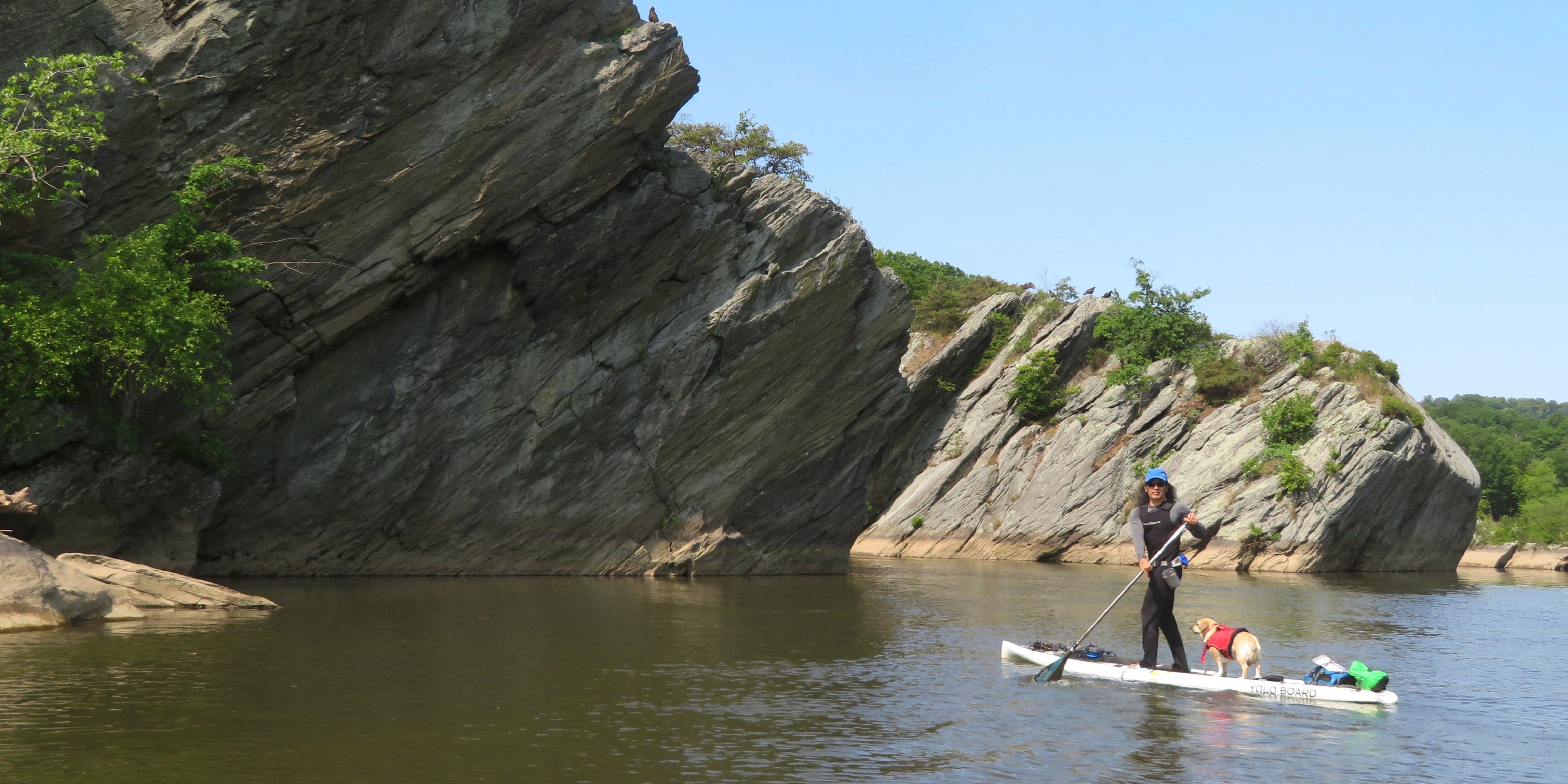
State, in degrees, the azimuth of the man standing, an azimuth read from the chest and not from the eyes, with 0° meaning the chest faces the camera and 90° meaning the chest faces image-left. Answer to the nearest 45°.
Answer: approximately 0°

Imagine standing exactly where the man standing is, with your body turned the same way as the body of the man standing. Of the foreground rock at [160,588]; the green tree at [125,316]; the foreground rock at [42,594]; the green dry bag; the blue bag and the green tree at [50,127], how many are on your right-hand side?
4

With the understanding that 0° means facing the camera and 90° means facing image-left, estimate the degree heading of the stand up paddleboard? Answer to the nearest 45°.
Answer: approximately 90°

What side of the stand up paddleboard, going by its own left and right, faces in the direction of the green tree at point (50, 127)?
front

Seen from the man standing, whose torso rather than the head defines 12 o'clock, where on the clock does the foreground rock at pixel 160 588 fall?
The foreground rock is roughly at 3 o'clock from the man standing.

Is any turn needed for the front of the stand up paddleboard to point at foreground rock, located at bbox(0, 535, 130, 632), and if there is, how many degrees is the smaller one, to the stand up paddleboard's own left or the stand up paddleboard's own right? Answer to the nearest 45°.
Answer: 0° — it already faces it

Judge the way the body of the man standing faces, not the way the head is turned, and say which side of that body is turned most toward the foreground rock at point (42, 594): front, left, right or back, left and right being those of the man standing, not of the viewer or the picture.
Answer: right

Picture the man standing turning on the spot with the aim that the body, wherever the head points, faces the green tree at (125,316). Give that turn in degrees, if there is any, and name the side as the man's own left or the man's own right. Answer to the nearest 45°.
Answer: approximately 90° to the man's own right

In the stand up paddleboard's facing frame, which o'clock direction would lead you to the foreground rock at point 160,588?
The foreground rock is roughly at 12 o'clock from the stand up paddleboard.
